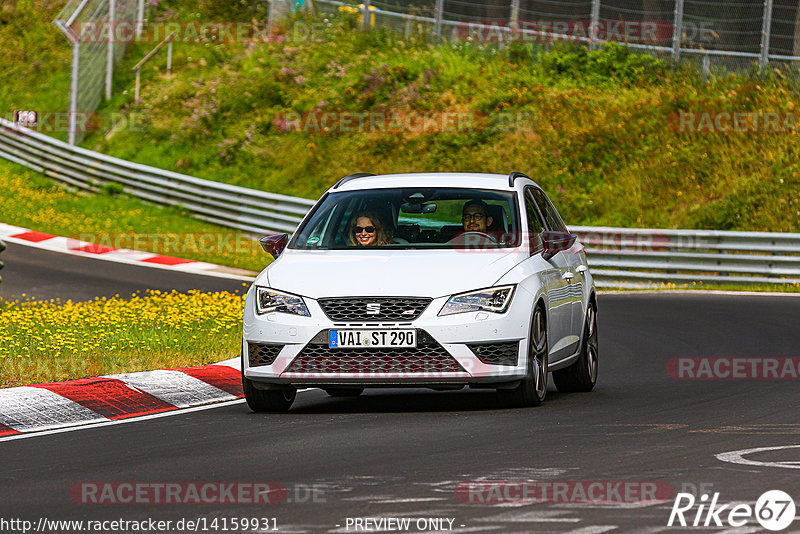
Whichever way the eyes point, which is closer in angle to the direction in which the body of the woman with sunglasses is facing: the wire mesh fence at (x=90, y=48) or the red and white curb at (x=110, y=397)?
the red and white curb

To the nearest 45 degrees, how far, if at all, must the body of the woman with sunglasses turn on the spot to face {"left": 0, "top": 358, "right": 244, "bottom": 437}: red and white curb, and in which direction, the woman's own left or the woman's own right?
approximately 90° to the woman's own right

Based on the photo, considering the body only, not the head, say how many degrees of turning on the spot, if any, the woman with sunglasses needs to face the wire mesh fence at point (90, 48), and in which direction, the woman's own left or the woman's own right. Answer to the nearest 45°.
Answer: approximately 180°

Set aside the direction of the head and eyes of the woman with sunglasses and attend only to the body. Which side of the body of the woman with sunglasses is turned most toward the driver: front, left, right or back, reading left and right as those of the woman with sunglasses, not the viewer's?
left

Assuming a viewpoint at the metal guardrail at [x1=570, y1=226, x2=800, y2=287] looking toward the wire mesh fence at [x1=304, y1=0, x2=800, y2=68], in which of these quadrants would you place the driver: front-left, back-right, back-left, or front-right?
back-left

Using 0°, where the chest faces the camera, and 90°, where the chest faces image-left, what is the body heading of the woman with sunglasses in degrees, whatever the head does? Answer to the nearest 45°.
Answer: approximately 0°

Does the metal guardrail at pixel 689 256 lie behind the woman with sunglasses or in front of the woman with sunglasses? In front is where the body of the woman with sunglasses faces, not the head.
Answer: behind

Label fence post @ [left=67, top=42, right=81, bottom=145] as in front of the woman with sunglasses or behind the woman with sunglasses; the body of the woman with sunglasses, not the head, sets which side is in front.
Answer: behind
